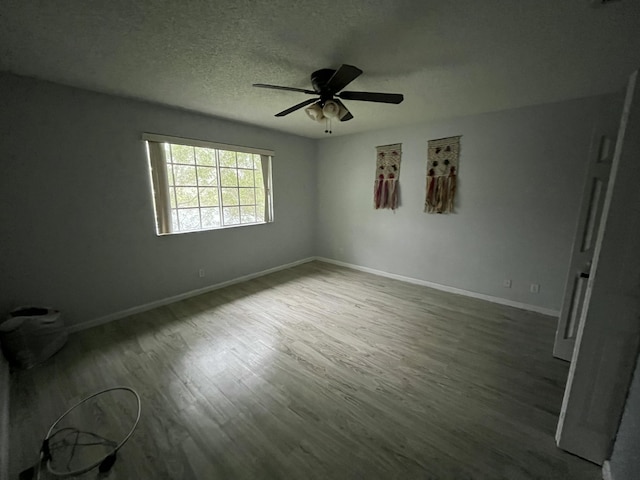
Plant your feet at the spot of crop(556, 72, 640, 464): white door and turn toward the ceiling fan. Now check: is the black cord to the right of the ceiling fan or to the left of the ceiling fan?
left

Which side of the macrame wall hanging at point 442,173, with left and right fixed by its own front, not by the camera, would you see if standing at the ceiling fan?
front

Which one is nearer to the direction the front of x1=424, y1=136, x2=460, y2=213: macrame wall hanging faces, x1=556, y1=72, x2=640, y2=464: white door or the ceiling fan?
the ceiling fan

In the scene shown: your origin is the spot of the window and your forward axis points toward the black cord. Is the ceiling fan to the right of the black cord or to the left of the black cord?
left

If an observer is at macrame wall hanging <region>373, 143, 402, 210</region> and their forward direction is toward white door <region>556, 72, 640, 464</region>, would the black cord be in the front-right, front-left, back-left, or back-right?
front-right

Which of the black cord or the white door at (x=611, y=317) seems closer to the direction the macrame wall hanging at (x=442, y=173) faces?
the black cord

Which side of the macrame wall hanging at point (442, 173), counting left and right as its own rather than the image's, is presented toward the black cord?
front

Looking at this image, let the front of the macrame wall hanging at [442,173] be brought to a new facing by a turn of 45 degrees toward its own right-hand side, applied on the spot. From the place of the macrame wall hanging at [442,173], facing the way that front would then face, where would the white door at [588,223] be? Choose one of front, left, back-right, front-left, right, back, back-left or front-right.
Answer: back-left

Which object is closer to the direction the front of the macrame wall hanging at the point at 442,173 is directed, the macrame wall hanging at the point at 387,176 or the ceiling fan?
the ceiling fan

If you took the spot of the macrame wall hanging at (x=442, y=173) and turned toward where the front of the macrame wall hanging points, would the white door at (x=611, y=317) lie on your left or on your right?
on your left

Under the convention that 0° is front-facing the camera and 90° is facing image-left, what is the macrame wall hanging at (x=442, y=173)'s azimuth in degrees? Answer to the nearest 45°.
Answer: approximately 45°

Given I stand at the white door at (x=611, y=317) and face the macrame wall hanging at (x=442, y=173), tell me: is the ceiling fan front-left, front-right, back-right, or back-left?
front-left

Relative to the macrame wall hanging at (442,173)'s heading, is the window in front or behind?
in front
